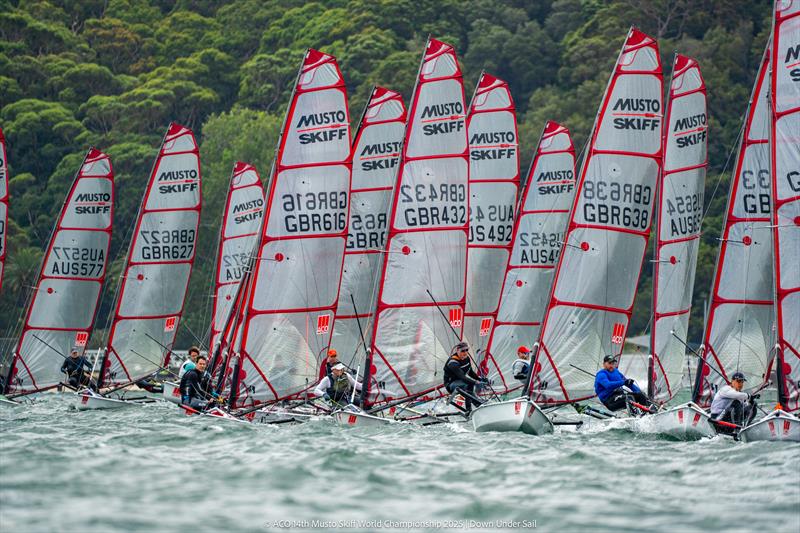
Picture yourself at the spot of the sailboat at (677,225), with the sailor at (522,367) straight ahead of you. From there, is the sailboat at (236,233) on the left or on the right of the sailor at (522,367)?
right

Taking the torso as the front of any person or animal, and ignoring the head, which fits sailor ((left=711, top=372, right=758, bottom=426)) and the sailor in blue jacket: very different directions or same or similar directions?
same or similar directions

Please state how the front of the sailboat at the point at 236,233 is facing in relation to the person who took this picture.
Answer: facing the viewer and to the left of the viewer

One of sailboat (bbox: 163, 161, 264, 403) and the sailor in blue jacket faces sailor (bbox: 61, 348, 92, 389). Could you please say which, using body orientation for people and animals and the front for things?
the sailboat

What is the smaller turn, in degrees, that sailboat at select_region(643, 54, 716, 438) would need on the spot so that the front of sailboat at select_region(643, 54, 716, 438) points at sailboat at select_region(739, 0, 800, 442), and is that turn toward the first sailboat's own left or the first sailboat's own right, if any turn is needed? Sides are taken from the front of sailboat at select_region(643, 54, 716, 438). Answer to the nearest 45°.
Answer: approximately 90° to the first sailboat's own left

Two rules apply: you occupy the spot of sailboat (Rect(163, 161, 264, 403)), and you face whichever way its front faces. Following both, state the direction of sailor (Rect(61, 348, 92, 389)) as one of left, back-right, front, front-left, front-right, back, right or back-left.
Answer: front

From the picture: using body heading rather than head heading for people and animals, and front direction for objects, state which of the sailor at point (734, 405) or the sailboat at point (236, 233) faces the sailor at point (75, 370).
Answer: the sailboat

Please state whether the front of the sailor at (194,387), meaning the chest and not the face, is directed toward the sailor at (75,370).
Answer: no

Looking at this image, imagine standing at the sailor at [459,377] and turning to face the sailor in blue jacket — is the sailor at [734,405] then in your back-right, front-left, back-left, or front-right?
front-right

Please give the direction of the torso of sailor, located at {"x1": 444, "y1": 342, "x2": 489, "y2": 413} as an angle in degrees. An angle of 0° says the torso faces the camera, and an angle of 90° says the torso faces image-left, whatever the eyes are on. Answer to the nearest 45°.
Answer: approximately 315°
